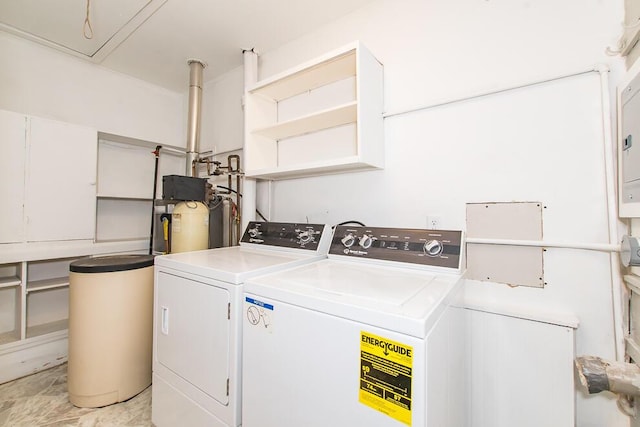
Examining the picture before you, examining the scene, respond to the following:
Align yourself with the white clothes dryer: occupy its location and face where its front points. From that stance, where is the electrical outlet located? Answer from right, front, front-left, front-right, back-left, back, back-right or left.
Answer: back-left

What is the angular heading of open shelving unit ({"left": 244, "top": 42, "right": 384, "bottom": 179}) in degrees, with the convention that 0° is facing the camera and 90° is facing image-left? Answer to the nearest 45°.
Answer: approximately 45°

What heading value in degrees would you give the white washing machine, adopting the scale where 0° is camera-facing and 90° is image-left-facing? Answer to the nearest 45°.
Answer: approximately 45°

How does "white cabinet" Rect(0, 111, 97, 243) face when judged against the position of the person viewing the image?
facing the viewer and to the right of the viewer

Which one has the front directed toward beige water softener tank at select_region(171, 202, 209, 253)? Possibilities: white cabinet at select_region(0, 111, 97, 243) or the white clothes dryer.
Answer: the white cabinet

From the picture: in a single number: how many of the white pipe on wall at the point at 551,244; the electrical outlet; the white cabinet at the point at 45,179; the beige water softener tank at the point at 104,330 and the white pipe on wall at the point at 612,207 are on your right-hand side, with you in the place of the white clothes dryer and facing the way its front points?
2

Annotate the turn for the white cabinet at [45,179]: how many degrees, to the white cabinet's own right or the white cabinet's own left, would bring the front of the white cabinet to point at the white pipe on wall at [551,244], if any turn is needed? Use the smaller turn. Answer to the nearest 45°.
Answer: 0° — it already faces it

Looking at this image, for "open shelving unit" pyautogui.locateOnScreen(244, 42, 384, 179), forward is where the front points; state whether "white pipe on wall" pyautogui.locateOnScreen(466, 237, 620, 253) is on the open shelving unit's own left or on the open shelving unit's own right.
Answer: on the open shelving unit's own left

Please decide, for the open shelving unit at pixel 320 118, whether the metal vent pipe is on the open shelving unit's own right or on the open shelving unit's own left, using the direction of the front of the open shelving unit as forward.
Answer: on the open shelving unit's own right

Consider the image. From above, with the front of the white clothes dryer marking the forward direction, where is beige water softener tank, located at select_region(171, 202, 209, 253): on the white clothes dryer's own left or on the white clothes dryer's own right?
on the white clothes dryer's own right
